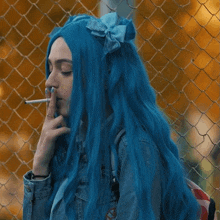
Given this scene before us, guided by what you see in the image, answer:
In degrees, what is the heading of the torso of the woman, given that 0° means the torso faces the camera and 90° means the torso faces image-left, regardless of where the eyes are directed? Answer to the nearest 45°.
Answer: approximately 45°
